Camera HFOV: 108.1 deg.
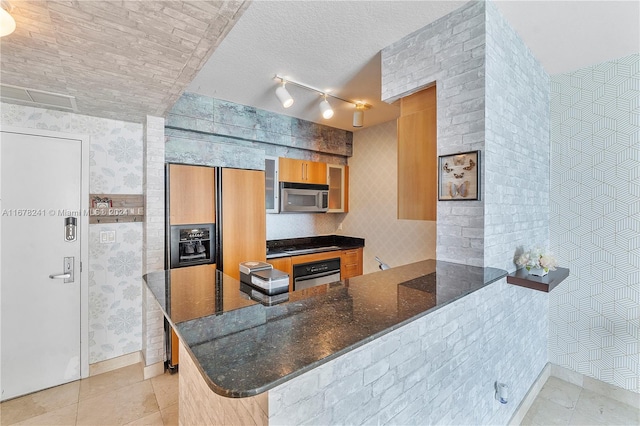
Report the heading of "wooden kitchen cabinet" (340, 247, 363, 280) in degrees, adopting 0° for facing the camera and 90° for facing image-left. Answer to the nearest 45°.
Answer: approximately 315°

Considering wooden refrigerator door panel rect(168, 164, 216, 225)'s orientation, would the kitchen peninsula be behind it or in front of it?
in front

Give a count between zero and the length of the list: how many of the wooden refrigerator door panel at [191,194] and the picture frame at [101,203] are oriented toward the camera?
2

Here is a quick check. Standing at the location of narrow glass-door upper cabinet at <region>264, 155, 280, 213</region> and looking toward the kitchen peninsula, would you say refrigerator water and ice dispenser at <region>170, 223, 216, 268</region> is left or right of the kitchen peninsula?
right
